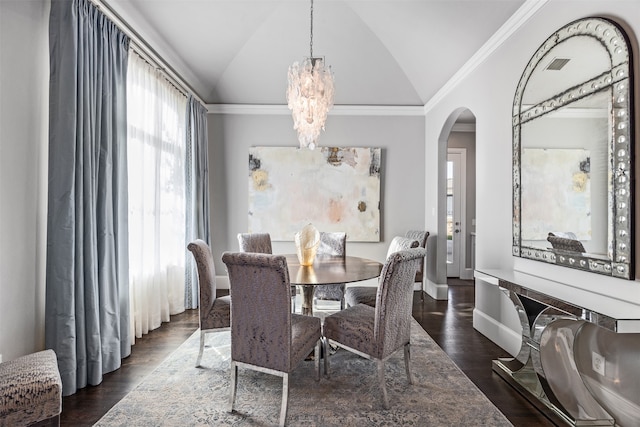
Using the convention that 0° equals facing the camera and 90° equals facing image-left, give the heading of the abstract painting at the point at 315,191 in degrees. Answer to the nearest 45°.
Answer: approximately 0°

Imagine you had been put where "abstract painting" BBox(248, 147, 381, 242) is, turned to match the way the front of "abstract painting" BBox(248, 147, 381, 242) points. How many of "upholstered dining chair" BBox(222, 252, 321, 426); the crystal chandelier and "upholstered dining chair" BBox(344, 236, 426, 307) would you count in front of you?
3

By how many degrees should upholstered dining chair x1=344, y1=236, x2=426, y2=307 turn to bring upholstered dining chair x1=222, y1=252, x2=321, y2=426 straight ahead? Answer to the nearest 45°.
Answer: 0° — it already faces it

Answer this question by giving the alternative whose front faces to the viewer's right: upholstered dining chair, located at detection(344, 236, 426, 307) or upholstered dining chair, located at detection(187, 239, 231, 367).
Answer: upholstered dining chair, located at detection(187, 239, 231, 367)

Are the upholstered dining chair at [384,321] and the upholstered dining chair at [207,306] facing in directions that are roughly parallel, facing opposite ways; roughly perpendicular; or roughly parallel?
roughly perpendicular

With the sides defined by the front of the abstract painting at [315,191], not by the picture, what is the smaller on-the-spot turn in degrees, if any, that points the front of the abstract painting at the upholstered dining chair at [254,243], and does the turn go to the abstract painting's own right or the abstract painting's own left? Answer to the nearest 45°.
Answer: approximately 45° to the abstract painting's own right

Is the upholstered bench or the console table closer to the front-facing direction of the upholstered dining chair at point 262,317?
the console table

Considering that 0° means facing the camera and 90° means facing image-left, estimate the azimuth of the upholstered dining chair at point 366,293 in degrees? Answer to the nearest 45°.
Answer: approximately 45°

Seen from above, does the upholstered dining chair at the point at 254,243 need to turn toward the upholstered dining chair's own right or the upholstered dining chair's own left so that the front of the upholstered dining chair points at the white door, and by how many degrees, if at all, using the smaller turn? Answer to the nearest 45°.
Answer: approximately 90° to the upholstered dining chair's own left

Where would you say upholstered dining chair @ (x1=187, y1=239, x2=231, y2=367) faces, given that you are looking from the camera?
facing to the right of the viewer

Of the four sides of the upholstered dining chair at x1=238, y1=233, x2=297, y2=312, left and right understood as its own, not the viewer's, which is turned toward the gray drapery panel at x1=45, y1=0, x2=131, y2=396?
right

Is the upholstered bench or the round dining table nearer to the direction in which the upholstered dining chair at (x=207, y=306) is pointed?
the round dining table

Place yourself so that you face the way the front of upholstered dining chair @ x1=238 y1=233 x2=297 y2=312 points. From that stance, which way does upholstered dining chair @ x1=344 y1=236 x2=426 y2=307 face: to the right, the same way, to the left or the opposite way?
to the right

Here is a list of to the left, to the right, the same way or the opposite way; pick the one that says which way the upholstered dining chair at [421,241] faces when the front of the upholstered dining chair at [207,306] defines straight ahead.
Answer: the opposite way
